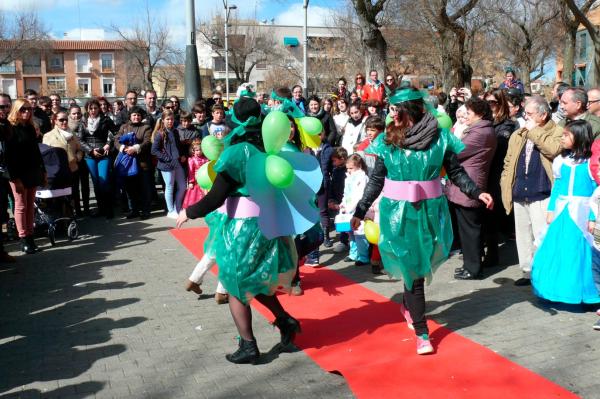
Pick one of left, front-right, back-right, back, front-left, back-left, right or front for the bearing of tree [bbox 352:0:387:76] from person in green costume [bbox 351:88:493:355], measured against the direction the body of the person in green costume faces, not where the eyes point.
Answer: back

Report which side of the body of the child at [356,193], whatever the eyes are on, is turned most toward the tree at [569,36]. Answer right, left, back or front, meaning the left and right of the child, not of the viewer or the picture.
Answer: back

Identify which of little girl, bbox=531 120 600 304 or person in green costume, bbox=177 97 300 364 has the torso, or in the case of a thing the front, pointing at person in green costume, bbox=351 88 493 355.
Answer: the little girl

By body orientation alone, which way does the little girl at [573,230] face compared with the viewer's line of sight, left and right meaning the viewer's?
facing the viewer and to the left of the viewer

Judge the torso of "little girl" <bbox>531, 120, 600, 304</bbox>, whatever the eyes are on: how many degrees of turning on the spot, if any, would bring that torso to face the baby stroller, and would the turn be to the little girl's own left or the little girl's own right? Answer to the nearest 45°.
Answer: approximately 45° to the little girl's own right

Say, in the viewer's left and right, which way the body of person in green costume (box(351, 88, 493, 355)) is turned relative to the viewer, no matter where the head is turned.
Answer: facing the viewer

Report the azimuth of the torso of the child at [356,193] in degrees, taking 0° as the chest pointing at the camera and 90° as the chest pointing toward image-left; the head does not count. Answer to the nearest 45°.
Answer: approximately 45°

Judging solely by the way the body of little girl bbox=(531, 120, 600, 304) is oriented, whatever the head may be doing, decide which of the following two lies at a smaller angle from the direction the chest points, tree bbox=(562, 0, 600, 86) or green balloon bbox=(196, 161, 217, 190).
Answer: the green balloon

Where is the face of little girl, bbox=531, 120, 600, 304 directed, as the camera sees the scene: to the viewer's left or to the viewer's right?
to the viewer's left

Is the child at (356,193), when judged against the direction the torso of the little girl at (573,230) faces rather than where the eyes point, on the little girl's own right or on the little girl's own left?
on the little girl's own right
